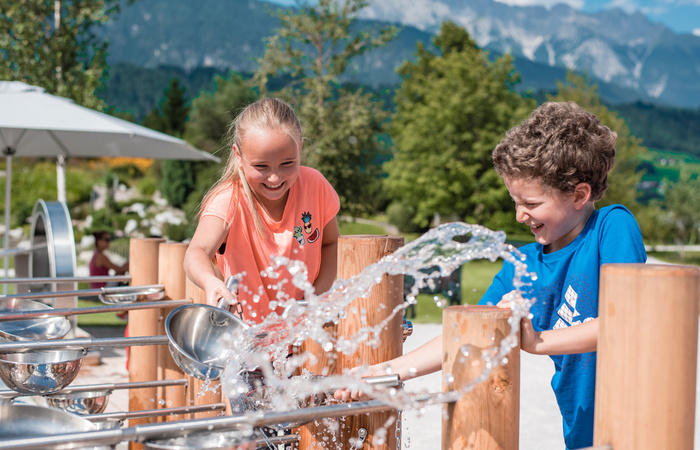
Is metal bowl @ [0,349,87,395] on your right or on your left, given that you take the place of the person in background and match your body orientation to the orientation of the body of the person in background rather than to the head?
on your right

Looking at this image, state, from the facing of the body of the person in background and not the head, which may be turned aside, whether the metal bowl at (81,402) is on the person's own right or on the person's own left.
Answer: on the person's own right

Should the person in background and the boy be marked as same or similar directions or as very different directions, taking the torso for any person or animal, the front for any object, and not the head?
very different directions

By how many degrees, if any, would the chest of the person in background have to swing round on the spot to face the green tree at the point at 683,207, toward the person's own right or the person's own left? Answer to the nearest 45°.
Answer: approximately 45° to the person's own left
